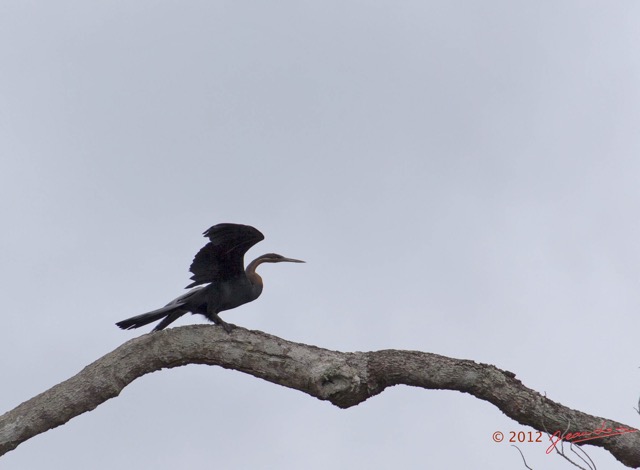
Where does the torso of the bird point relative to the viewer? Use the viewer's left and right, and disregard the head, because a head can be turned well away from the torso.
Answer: facing to the right of the viewer
